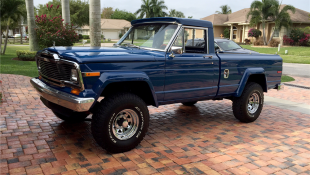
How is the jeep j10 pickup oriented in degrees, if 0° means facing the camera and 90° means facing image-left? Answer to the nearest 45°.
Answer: approximately 45°

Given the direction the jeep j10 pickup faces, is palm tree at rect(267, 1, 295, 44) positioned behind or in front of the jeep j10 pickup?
behind

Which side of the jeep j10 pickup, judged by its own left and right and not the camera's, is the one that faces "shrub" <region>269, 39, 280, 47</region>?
back

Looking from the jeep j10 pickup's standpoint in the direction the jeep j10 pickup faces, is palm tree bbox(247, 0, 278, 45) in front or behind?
behind

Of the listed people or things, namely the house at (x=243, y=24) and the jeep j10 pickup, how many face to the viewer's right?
0

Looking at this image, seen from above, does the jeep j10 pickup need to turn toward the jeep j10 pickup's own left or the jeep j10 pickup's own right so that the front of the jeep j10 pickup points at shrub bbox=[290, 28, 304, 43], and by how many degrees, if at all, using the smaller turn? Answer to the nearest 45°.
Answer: approximately 180°

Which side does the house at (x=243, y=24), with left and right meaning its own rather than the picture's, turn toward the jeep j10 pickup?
front
